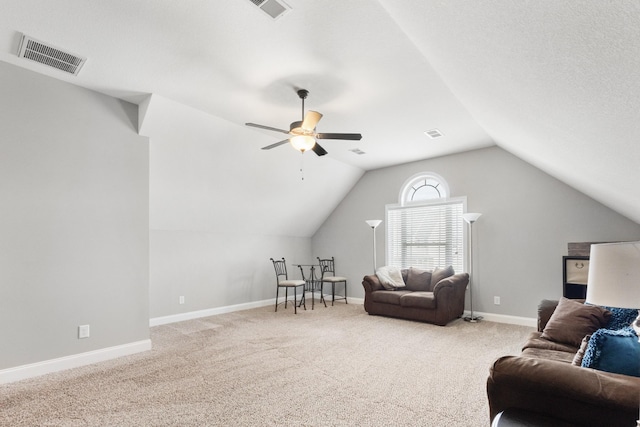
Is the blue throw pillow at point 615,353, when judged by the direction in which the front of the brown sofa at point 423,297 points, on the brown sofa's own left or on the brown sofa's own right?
on the brown sofa's own left

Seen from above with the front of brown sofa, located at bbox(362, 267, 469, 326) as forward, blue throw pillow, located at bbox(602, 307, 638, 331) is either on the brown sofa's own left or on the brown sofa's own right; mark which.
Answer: on the brown sofa's own left

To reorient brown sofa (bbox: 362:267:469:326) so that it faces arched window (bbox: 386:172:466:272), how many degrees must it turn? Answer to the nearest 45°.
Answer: approximately 135° to its right

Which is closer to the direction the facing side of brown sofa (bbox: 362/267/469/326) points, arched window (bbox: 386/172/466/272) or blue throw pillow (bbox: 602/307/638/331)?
the blue throw pillow

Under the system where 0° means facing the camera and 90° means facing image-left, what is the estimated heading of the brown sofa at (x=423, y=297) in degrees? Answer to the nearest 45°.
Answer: approximately 45°
